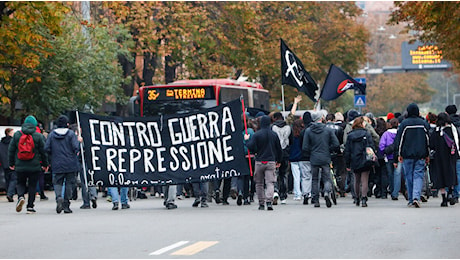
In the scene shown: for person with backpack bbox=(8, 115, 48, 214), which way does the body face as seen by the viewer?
away from the camera

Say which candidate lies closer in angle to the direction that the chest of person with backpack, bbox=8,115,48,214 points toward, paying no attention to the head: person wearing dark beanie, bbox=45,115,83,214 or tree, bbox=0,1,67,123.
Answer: the tree
